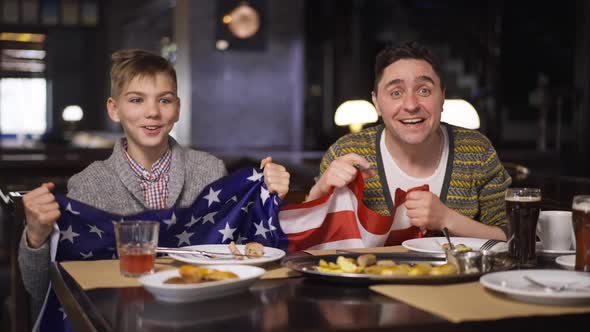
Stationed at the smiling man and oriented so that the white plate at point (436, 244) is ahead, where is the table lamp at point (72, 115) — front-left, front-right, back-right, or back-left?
back-right

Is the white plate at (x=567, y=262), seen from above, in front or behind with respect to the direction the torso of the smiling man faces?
in front

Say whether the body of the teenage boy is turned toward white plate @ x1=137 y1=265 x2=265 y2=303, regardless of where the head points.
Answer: yes

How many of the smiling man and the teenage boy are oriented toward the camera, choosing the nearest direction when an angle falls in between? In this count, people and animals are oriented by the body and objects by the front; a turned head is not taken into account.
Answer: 2

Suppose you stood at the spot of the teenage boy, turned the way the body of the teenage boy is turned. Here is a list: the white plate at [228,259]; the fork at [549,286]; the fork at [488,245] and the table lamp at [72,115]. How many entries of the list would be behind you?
1

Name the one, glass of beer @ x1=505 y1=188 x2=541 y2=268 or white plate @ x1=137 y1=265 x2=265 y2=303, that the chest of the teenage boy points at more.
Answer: the white plate

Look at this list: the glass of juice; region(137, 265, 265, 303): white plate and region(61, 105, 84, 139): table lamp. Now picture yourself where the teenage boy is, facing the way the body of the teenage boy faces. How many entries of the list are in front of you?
2

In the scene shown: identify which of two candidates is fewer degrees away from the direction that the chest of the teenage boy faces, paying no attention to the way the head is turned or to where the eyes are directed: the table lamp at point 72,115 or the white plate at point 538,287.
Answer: the white plate

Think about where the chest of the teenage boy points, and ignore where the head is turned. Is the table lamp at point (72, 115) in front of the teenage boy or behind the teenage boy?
behind

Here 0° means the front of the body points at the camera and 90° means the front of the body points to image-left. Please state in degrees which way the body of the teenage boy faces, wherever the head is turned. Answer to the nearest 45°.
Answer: approximately 0°

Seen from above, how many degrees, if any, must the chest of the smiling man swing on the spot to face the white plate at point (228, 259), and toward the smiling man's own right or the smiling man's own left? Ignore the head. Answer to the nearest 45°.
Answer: approximately 45° to the smiling man's own right

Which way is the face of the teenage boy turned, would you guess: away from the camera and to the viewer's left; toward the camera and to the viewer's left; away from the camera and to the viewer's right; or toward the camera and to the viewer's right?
toward the camera and to the viewer's right

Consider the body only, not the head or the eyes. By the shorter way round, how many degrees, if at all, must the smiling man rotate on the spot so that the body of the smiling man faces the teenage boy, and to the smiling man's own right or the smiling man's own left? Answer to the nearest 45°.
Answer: approximately 90° to the smiling man's own right

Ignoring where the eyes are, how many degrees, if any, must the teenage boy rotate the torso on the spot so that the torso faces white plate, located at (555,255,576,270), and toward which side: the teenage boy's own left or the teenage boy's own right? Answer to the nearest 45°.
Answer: approximately 45° to the teenage boy's own left

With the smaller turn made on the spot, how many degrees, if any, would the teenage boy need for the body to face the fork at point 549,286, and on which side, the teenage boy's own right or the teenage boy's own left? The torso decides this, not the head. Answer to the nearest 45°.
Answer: approximately 45° to the teenage boy's own left

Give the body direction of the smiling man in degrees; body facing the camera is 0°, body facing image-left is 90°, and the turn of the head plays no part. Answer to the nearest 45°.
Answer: approximately 0°
